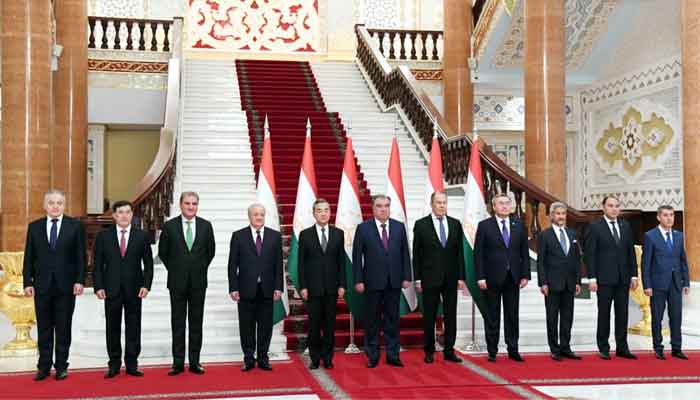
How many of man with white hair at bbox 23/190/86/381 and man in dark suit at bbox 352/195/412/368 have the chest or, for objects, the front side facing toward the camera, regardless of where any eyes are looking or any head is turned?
2

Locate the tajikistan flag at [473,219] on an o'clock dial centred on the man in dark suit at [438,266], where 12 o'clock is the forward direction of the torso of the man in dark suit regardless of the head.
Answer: The tajikistan flag is roughly at 7 o'clock from the man in dark suit.

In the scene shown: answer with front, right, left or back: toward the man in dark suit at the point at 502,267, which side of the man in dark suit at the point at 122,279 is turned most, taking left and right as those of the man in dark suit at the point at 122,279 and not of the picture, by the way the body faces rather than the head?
left

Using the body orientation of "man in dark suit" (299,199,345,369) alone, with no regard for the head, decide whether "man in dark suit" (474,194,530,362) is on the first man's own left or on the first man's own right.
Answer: on the first man's own left

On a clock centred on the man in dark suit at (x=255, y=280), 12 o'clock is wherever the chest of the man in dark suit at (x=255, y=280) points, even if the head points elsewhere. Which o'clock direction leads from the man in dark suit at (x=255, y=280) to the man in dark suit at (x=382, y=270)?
the man in dark suit at (x=382, y=270) is roughly at 9 o'clock from the man in dark suit at (x=255, y=280).

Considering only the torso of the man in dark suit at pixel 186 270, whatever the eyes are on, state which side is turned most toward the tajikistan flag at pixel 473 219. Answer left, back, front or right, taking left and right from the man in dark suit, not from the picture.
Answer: left
